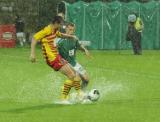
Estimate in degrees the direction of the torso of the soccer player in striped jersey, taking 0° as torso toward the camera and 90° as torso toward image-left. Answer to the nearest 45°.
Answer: approximately 270°

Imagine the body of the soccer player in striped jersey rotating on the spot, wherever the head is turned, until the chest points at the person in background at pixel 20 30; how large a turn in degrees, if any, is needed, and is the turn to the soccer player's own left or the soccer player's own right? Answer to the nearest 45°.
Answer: approximately 90° to the soccer player's own left

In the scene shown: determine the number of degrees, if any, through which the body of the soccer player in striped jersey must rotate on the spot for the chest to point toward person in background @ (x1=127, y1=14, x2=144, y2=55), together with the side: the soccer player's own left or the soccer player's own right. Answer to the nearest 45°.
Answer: approximately 90° to the soccer player's own left

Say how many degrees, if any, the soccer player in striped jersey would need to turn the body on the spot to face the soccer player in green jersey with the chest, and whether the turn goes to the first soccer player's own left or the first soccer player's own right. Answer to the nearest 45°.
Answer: approximately 45° to the first soccer player's own left
